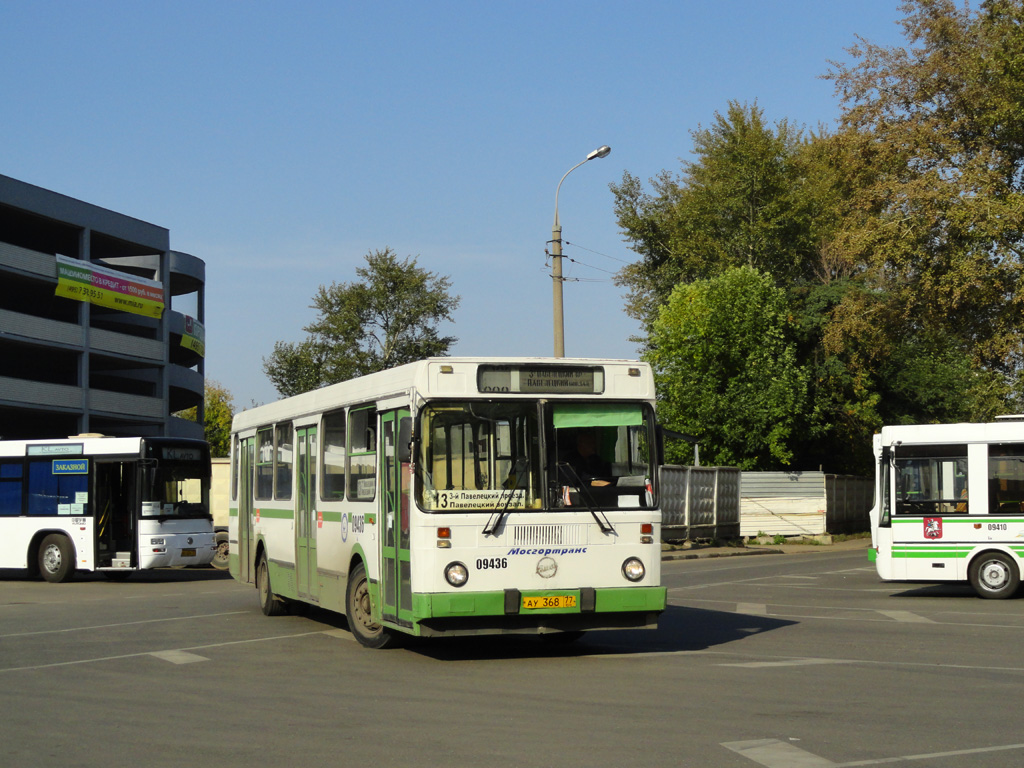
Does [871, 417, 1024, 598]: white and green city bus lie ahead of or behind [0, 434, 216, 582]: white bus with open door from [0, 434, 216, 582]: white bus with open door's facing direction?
ahead

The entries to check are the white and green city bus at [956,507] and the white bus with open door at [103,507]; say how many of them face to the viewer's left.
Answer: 1

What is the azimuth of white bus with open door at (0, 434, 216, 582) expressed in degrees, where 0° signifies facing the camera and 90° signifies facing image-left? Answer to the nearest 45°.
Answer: approximately 315°

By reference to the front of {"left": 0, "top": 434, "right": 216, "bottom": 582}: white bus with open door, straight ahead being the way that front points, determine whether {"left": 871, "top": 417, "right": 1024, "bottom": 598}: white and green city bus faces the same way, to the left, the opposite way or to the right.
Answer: the opposite way

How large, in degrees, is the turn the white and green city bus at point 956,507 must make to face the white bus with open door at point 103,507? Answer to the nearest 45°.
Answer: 0° — it already faces it

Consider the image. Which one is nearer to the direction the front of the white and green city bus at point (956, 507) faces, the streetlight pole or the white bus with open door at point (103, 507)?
the white bus with open door

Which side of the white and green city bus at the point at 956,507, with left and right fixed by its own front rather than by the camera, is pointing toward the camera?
left

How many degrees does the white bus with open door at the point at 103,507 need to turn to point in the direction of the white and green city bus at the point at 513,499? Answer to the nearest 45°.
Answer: approximately 45° to its right

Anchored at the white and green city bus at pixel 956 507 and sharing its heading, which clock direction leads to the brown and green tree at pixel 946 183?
The brown and green tree is roughly at 3 o'clock from the white and green city bus.
